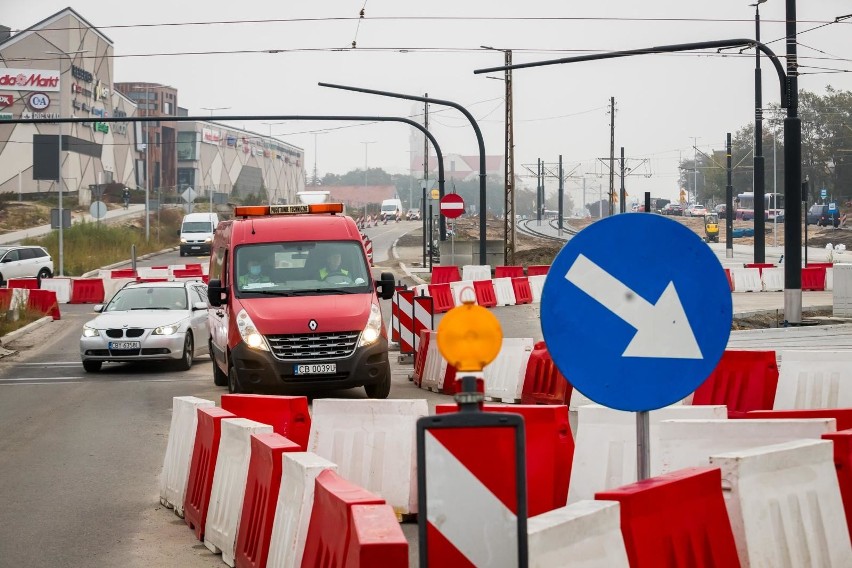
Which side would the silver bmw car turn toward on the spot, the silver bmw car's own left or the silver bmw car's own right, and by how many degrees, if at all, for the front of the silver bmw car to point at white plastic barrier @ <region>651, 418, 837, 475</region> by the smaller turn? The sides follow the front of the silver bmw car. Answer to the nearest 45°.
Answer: approximately 45° to the silver bmw car's own left

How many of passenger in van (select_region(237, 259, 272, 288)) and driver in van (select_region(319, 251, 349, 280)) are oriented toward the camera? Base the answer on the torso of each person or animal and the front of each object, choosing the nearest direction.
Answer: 2

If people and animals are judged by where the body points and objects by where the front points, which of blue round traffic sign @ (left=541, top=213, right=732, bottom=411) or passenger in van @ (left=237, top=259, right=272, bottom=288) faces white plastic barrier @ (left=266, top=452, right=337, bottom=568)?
the passenger in van

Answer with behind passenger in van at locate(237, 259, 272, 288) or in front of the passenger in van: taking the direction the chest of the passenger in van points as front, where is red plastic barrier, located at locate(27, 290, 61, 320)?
behind

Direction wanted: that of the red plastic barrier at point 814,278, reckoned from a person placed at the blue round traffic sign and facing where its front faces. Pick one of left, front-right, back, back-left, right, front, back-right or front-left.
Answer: back

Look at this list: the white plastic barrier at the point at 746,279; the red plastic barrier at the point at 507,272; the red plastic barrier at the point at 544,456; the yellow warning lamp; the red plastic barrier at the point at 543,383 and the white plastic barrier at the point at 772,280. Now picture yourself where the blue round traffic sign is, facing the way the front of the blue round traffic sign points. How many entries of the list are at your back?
5

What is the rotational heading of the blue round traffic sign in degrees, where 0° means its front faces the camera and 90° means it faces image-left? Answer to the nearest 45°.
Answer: approximately 0°
